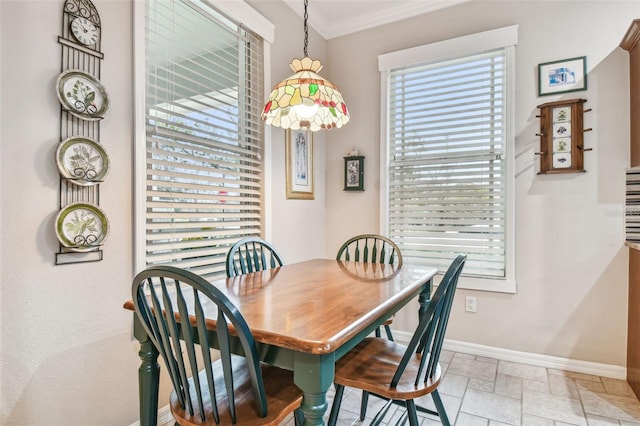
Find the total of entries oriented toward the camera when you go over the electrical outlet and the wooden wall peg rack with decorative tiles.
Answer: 2

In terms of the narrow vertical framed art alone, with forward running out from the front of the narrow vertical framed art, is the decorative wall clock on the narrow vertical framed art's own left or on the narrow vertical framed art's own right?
on the narrow vertical framed art's own right

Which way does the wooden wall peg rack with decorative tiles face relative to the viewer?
toward the camera

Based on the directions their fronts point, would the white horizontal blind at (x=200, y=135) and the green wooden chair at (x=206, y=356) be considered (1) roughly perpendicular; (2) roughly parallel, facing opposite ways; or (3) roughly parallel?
roughly perpendicular

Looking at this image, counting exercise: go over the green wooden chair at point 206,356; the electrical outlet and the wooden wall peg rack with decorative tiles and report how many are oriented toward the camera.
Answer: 2

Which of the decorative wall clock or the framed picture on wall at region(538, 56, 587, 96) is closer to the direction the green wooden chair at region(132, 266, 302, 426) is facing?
the framed picture on wall

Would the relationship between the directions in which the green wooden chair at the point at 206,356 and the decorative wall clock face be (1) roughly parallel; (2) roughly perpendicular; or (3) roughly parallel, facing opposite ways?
roughly perpendicular

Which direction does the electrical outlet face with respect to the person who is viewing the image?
facing the viewer

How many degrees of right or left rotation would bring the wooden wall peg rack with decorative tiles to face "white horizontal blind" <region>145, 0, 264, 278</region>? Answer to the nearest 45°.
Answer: approximately 45° to its right

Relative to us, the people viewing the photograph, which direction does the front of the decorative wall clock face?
facing the viewer and to the right of the viewer

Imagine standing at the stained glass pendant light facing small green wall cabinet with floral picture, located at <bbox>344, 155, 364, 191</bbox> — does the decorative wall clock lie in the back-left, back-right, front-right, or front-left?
back-left
